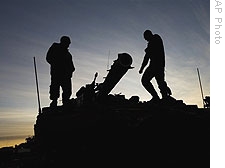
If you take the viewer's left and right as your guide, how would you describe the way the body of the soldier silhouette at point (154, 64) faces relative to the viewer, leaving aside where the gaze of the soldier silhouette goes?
facing to the left of the viewer

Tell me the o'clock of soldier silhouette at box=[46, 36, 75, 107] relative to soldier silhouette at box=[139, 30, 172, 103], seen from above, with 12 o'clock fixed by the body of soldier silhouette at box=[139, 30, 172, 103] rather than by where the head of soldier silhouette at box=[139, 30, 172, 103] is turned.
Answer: soldier silhouette at box=[46, 36, 75, 107] is roughly at 12 o'clock from soldier silhouette at box=[139, 30, 172, 103].
